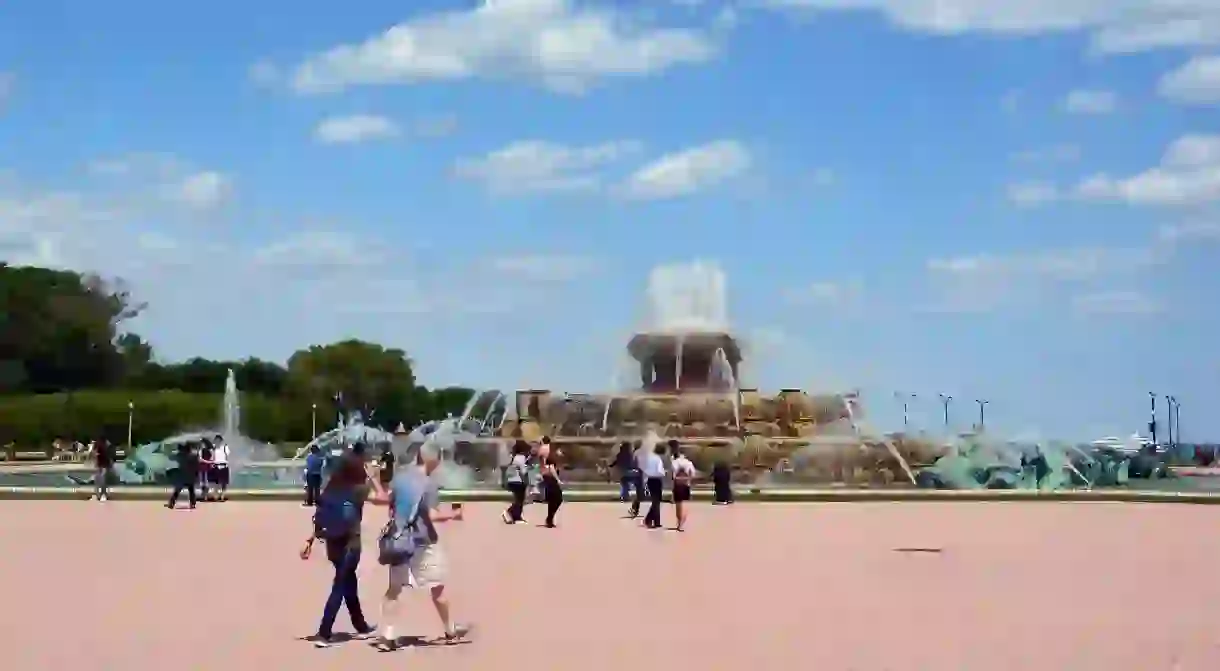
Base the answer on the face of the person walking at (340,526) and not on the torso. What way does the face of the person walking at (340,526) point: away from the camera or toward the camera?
away from the camera

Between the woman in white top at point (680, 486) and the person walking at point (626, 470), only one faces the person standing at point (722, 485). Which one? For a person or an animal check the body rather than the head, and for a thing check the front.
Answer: the woman in white top

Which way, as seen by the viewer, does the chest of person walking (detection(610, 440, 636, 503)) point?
away from the camera

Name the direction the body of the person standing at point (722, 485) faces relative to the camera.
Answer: away from the camera

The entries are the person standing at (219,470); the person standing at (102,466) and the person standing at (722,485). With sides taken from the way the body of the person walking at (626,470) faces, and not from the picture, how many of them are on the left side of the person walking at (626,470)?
2

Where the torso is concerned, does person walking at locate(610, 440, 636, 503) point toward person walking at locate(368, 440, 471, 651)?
no

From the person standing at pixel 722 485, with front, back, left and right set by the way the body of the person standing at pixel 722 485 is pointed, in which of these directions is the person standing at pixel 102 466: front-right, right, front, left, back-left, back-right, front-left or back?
left

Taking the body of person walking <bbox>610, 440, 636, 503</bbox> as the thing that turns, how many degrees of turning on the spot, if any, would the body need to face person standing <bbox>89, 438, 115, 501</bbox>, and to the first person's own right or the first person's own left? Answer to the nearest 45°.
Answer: approximately 90° to the first person's own left

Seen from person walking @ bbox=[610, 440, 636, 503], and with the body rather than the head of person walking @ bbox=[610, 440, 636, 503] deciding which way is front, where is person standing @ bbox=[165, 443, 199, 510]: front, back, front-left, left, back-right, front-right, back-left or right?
left
